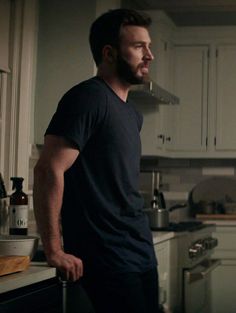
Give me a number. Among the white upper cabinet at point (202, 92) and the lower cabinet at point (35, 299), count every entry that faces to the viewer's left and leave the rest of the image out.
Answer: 0

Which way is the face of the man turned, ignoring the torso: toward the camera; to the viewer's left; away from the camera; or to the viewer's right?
to the viewer's right

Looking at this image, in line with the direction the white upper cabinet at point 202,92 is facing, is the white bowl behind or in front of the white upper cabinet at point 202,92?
in front

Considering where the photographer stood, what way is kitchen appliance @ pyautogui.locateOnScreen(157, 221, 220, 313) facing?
facing the viewer and to the right of the viewer

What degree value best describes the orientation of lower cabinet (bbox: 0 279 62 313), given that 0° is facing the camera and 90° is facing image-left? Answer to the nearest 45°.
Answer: approximately 315°

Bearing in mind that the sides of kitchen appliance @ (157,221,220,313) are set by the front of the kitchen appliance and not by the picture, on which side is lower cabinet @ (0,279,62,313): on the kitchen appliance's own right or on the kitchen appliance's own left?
on the kitchen appliance's own right

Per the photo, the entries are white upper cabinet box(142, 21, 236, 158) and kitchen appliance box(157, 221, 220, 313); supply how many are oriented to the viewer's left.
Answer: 0

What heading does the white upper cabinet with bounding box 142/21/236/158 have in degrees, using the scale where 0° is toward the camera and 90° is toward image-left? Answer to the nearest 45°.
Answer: approximately 0°
